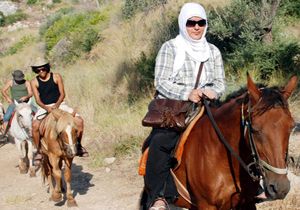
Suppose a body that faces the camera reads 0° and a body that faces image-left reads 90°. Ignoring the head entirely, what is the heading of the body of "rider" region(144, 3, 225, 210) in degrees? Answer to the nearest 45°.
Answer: approximately 315°

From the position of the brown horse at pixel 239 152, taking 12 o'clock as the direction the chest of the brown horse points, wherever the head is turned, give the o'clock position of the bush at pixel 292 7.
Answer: The bush is roughly at 8 o'clock from the brown horse.

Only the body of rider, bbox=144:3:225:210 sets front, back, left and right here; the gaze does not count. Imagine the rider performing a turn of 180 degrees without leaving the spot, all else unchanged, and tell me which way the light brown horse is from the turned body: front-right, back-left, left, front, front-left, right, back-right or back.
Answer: front

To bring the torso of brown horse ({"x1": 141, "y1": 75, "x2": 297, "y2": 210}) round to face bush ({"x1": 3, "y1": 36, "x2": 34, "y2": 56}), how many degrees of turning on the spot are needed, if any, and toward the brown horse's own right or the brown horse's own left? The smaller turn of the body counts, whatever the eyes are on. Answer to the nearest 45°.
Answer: approximately 180°

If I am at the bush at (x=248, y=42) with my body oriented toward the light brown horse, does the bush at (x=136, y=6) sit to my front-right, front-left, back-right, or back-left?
back-right

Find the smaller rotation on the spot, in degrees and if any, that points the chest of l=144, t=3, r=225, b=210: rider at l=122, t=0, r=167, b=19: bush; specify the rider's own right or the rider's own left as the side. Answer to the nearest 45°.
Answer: approximately 135° to the rider's own left

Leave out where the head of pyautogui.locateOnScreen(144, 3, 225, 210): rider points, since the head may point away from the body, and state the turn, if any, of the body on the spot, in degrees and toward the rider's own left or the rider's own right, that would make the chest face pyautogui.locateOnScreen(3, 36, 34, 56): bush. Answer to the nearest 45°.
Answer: approximately 180°

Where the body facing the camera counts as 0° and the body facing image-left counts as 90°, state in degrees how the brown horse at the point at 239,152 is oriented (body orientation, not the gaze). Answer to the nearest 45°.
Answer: approximately 315°

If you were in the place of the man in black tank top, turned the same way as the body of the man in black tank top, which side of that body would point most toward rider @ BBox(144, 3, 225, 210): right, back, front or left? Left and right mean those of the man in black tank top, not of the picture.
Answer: front

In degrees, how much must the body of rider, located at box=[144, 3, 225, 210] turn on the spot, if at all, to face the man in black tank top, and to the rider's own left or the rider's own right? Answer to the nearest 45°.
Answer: approximately 180°

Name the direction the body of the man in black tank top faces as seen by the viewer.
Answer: toward the camera

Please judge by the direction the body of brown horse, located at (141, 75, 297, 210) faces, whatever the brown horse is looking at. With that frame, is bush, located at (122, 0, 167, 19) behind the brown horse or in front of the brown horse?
behind

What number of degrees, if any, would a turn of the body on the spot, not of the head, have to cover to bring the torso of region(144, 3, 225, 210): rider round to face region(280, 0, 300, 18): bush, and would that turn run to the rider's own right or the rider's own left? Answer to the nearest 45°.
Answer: approximately 135° to the rider's own left

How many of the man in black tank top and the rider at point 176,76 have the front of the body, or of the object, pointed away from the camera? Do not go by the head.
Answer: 0
